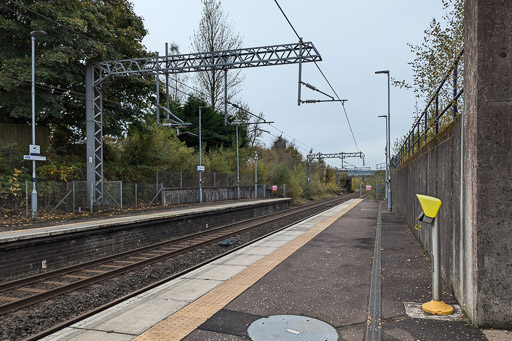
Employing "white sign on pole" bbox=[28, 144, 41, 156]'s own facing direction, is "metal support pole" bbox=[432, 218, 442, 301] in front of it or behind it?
in front

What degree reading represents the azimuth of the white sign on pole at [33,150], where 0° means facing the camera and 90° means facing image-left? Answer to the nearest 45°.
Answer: approximately 0°

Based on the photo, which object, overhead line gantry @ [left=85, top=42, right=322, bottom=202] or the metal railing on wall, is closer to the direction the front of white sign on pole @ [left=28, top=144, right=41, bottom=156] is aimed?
the metal railing on wall

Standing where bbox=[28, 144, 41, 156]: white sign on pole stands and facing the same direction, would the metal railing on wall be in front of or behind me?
in front

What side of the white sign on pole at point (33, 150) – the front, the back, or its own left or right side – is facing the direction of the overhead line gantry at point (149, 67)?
left
